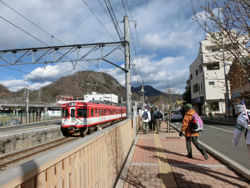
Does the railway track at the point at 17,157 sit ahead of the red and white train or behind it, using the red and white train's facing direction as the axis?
ahead

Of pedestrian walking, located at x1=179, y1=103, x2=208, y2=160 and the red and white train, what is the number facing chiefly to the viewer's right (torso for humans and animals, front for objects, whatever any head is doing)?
0

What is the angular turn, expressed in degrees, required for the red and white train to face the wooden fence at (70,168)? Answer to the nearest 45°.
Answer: approximately 45° to its left

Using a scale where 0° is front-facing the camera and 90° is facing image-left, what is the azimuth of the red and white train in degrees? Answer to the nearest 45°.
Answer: approximately 45°

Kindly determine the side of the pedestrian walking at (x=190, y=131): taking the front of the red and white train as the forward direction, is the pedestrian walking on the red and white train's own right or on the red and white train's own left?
on the red and white train's own left

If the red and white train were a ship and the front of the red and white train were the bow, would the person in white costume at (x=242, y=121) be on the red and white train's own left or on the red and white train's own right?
on the red and white train's own left
